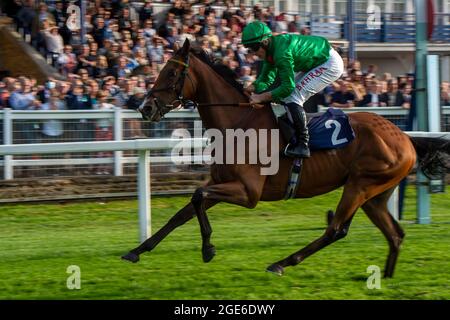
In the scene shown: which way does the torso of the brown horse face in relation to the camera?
to the viewer's left

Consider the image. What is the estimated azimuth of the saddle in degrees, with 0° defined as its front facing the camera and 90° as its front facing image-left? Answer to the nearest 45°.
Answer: approximately 90°

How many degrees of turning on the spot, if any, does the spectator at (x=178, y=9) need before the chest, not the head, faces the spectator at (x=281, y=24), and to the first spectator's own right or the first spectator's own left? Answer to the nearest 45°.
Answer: approximately 135° to the first spectator's own left

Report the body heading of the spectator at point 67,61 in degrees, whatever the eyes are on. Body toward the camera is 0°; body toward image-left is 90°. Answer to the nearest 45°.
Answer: approximately 0°

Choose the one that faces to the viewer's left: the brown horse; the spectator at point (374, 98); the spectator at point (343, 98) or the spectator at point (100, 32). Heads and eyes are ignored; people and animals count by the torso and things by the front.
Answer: the brown horse

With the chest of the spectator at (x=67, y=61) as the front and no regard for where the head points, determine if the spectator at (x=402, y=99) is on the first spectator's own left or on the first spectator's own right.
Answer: on the first spectator's own left

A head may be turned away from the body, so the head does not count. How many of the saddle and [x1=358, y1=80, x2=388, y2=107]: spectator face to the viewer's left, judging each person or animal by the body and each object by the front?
1
